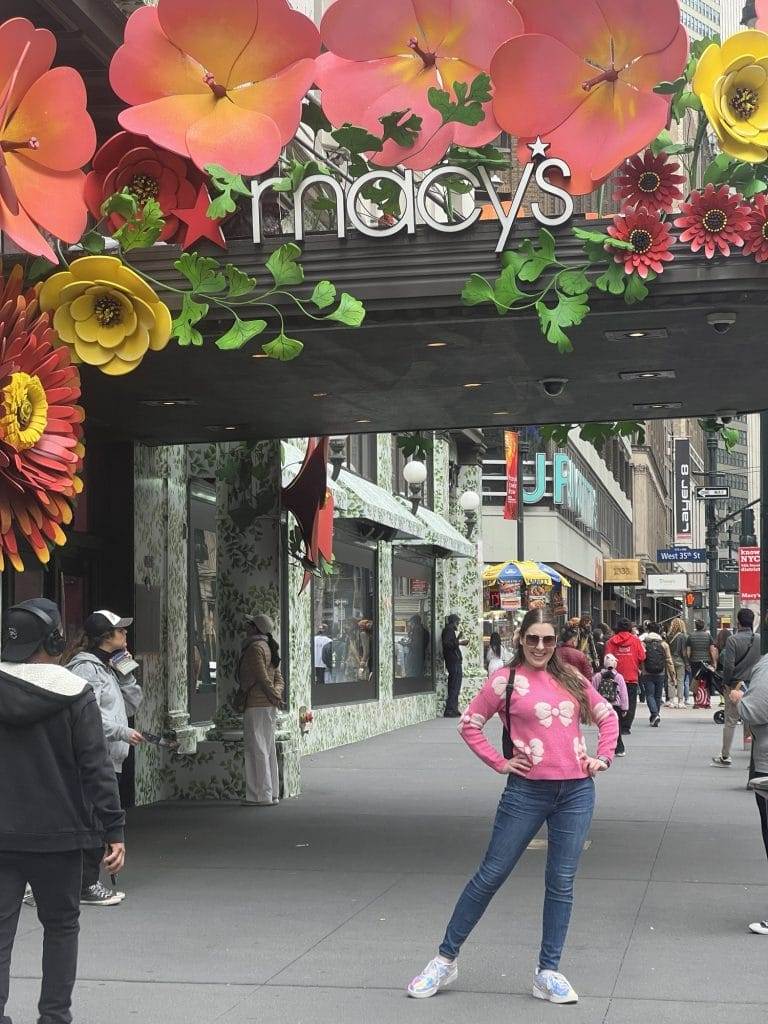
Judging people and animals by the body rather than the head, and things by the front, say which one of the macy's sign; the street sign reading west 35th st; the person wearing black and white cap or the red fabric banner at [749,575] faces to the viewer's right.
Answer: the person wearing black and white cap

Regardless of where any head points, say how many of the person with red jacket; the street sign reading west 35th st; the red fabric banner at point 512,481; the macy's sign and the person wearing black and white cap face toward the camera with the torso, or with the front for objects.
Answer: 3

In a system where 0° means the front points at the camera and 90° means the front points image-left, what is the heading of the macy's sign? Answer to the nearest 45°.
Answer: approximately 0°

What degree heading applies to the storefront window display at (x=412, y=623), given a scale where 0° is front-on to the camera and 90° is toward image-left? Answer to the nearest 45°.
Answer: approximately 315°

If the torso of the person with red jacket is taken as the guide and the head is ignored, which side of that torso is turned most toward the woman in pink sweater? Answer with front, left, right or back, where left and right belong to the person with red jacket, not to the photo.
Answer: back

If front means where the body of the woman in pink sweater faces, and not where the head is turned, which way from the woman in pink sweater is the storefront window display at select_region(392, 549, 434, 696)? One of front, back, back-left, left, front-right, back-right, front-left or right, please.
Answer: back

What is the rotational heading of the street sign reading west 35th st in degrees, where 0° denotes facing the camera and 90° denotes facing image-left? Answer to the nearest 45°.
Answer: approximately 0°

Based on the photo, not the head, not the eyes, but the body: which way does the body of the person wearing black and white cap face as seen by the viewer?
to the viewer's right

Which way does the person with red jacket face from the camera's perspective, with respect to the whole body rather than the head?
away from the camera

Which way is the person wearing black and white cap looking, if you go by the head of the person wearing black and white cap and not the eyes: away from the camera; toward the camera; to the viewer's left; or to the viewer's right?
to the viewer's right
